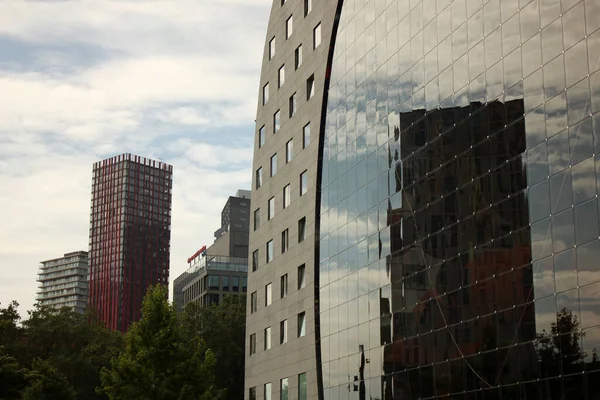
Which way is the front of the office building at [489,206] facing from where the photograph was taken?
facing the viewer and to the left of the viewer
